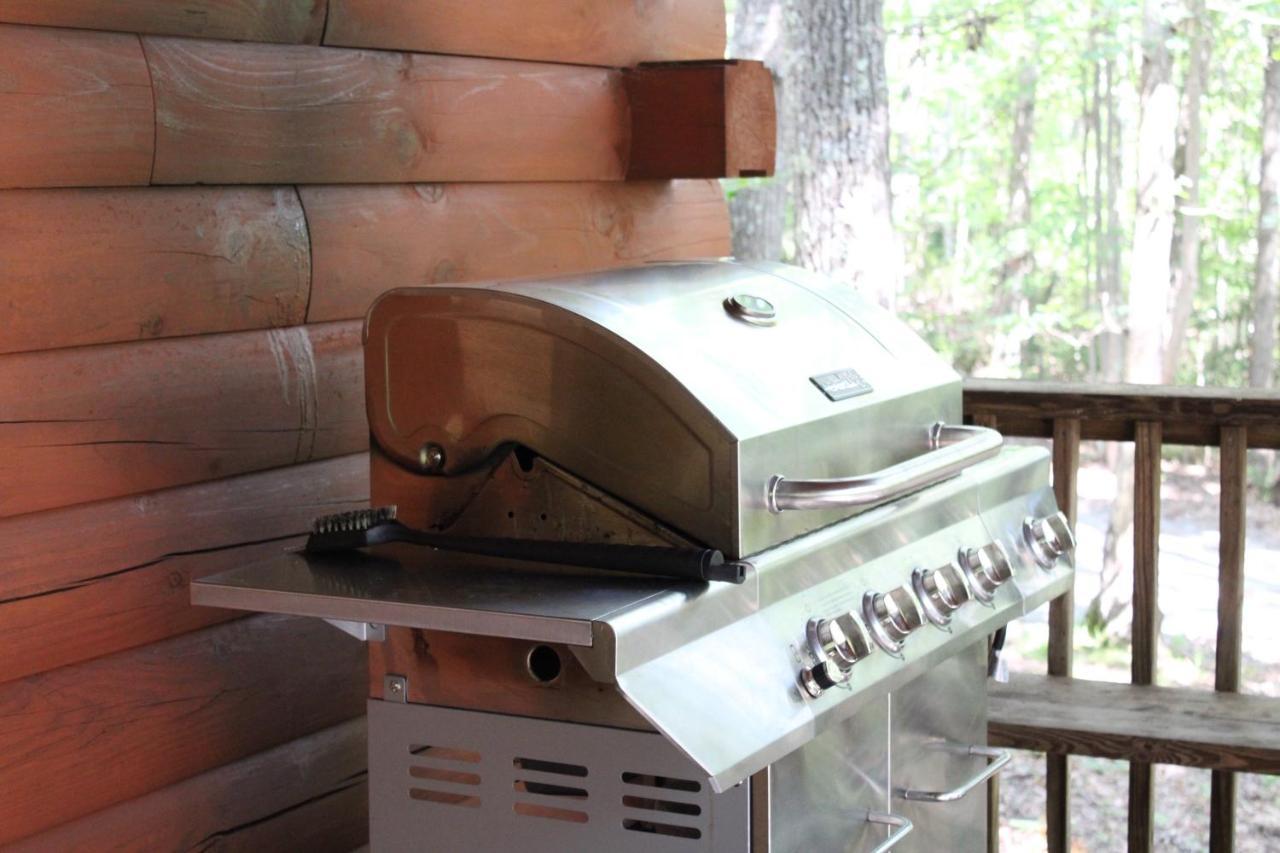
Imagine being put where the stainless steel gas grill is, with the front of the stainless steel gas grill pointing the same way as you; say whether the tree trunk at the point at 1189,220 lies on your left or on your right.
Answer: on your left

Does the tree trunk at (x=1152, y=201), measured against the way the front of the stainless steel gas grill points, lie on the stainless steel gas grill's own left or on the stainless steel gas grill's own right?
on the stainless steel gas grill's own left

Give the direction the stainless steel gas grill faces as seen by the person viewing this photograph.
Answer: facing the viewer and to the right of the viewer

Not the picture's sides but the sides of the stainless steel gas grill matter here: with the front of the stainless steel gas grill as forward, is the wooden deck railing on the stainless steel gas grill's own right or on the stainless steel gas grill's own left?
on the stainless steel gas grill's own left

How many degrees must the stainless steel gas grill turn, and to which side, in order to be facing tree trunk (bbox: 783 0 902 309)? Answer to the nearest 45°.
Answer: approximately 135° to its left

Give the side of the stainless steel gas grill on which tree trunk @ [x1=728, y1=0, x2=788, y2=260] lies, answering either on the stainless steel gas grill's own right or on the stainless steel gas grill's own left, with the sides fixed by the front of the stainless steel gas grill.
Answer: on the stainless steel gas grill's own left

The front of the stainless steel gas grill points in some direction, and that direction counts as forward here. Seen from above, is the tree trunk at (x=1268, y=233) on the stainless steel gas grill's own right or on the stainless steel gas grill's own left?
on the stainless steel gas grill's own left
